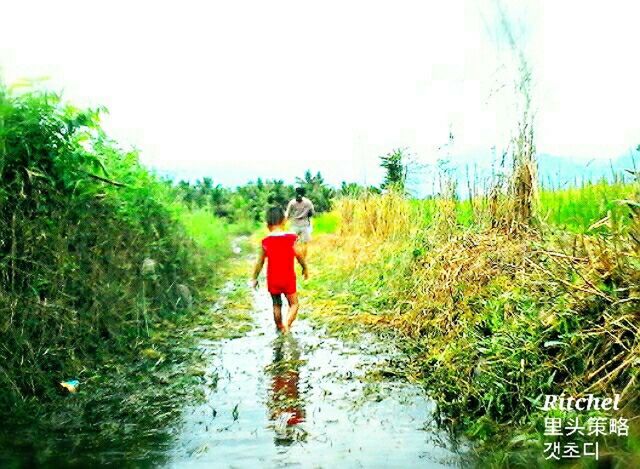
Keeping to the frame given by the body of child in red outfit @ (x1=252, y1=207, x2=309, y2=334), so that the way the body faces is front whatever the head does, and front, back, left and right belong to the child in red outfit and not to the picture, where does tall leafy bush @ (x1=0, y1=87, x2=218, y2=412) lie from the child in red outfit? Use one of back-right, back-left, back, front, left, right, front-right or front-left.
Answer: back-left

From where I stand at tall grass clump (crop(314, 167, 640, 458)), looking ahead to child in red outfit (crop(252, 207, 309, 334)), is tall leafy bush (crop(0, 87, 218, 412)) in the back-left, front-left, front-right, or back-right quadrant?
front-left

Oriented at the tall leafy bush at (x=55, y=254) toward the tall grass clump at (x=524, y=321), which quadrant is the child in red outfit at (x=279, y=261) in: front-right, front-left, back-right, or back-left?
front-left

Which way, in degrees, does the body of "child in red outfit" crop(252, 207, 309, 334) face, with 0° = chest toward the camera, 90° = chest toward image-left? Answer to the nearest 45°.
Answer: approximately 180°

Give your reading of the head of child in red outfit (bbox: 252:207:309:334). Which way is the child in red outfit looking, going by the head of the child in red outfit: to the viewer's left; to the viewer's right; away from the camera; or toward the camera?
away from the camera

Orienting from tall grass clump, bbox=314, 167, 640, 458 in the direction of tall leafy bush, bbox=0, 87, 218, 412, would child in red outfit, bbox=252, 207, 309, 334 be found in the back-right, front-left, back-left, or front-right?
front-right
